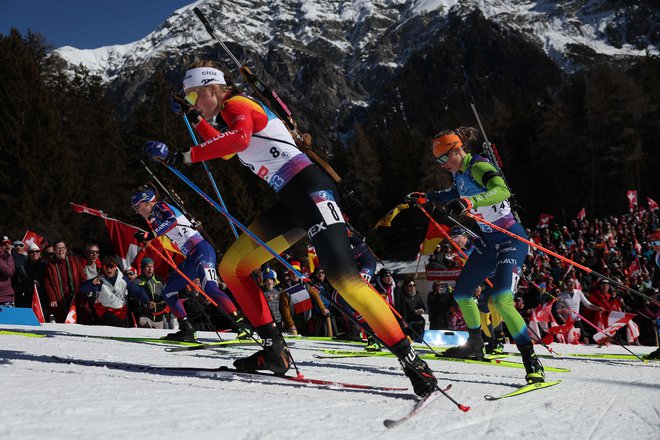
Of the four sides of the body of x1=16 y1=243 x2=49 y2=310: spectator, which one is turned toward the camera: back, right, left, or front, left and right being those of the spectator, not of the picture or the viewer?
front

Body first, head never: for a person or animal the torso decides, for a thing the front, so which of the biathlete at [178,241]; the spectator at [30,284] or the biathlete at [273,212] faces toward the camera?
the spectator

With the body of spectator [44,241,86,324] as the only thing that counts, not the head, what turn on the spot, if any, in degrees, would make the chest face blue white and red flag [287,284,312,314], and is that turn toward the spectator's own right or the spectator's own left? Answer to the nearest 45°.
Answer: approximately 90° to the spectator's own left

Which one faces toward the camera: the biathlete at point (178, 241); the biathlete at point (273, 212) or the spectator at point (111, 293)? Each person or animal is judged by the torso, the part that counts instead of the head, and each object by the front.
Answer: the spectator

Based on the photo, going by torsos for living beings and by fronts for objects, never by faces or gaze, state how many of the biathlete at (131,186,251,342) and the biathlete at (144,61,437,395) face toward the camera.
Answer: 0

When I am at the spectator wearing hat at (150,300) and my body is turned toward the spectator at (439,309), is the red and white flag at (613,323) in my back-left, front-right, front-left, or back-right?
front-right

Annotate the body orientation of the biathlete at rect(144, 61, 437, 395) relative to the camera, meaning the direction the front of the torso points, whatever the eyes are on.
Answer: to the viewer's left

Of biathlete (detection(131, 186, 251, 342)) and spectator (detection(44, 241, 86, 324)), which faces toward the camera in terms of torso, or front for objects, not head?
the spectator

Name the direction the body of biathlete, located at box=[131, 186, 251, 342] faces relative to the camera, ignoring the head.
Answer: to the viewer's left

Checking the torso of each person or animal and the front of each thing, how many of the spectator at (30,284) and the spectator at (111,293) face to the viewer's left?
0

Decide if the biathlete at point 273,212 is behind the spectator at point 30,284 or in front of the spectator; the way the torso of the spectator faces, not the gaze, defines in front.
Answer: in front
